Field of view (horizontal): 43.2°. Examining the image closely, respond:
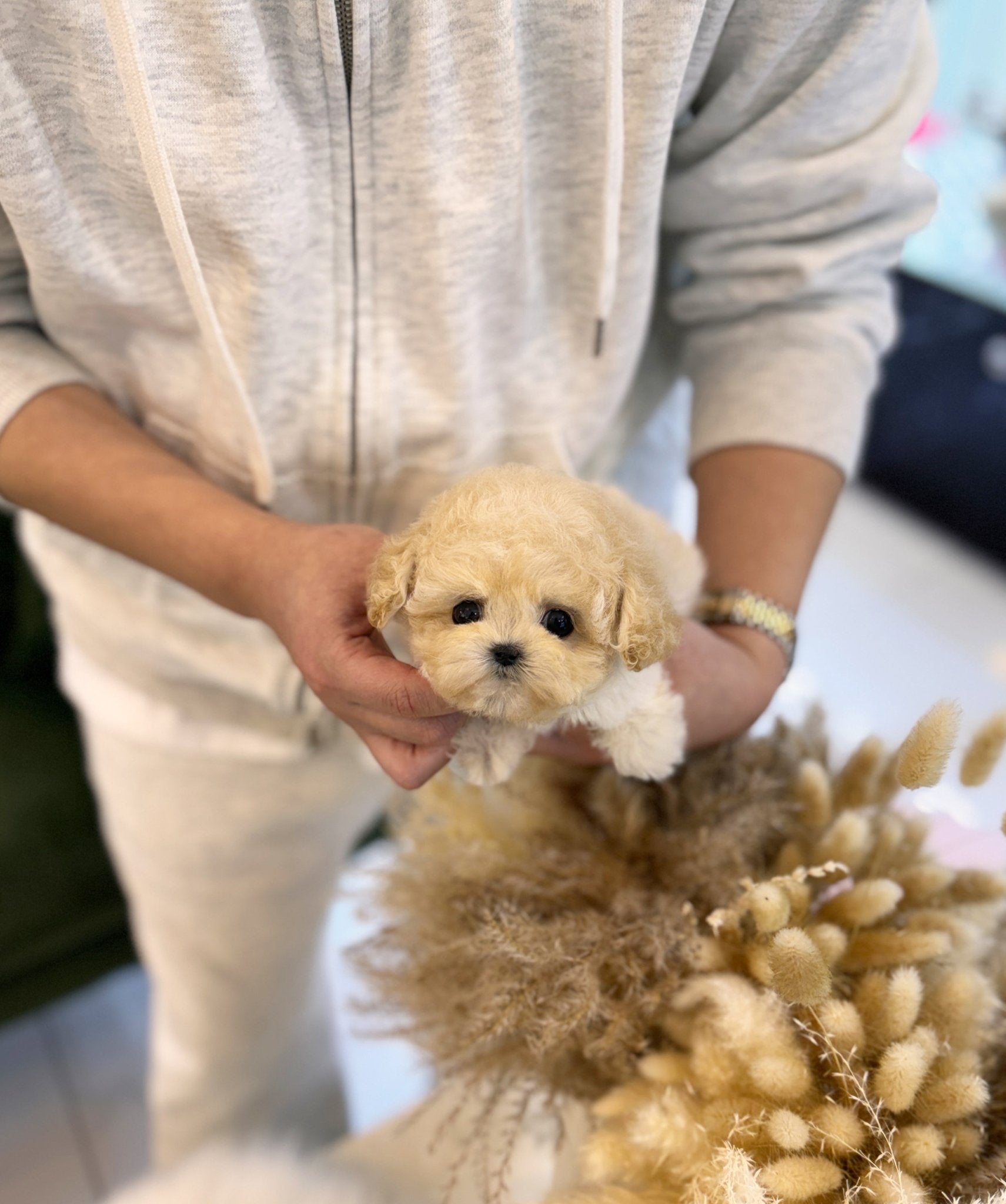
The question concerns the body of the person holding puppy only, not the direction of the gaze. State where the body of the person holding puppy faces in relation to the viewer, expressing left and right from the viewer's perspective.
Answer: facing the viewer

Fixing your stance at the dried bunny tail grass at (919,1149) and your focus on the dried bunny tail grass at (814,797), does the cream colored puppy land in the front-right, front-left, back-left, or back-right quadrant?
front-left
